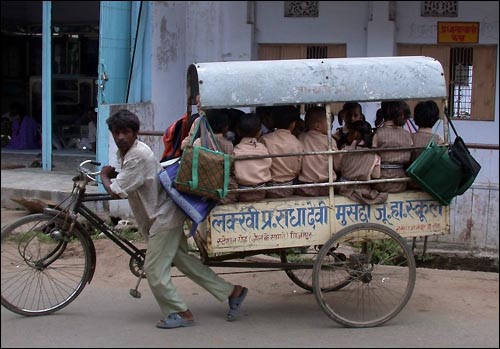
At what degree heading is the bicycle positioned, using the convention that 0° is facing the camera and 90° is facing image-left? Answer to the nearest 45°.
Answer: approximately 90°

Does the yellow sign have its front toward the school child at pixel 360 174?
yes

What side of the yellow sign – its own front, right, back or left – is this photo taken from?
front

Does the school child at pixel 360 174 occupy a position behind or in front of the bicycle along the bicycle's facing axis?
behind

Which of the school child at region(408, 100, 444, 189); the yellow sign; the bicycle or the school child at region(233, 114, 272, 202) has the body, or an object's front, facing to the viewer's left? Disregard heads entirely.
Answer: the bicycle

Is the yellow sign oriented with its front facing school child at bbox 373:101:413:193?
yes

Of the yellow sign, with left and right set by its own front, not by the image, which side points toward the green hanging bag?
front

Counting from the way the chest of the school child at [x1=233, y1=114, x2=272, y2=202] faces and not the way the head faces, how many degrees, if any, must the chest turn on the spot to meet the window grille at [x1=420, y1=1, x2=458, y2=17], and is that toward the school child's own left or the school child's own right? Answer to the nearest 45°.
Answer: approximately 45° to the school child's own right

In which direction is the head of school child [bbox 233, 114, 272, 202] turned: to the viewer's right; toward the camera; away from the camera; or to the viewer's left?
away from the camera

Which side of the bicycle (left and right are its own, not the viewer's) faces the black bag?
back

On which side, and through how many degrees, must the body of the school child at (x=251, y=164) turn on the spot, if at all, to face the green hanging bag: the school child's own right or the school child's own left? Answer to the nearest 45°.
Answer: approximately 90° to the school child's own right

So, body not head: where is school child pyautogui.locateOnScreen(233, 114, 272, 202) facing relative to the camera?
away from the camera

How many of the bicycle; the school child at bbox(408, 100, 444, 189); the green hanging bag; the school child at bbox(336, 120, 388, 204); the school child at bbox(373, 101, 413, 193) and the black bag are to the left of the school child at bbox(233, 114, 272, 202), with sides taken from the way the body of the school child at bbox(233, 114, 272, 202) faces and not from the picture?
1
